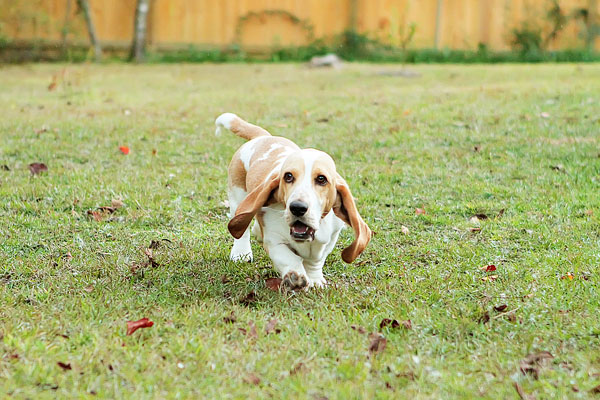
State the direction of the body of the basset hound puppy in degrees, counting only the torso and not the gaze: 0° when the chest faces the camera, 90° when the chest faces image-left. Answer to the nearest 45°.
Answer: approximately 315°

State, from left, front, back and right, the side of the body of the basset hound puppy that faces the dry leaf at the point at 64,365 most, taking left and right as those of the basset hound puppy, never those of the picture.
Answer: right

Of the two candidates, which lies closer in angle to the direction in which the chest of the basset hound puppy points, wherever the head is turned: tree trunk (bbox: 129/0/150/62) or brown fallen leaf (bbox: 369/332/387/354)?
the brown fallen leaf

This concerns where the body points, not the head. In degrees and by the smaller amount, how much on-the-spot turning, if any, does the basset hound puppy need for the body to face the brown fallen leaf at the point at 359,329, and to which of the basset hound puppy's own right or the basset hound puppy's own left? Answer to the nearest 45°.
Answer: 0° — it already faces it

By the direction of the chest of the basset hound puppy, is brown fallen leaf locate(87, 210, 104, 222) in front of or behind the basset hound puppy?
behind

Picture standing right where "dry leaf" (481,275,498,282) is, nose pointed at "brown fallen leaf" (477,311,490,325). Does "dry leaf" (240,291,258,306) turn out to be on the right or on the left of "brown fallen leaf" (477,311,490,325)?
right

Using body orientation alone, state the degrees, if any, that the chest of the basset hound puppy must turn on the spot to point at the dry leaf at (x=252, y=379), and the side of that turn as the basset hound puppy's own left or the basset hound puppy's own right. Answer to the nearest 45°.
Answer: approximately 45° to the basset hound puppy's own right

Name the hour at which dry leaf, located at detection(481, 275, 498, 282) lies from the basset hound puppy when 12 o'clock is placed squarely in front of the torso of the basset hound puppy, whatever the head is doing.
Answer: The dry leaf is roughly at 10 o'clock from the basset hound puppy.

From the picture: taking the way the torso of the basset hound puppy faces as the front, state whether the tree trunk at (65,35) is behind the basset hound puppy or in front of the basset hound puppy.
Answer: behind

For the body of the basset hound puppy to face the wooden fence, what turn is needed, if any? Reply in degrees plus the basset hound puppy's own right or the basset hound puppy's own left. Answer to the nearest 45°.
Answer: approximately 135° to the basset hound puppy's own left
